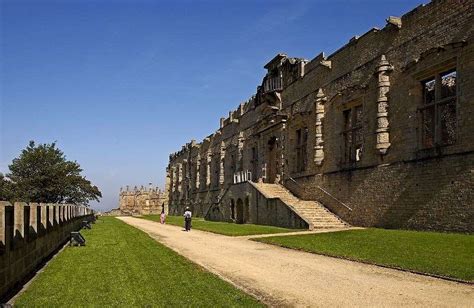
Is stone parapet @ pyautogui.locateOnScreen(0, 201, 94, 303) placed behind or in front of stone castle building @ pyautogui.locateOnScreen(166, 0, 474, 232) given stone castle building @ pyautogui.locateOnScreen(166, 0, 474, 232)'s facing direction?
in front

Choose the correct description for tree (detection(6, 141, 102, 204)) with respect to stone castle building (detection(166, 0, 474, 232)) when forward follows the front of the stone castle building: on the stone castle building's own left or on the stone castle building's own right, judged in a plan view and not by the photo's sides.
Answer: on the stone castle building's own right

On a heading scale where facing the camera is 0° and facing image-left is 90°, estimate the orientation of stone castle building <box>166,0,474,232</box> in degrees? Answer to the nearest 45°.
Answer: approximately 45°
